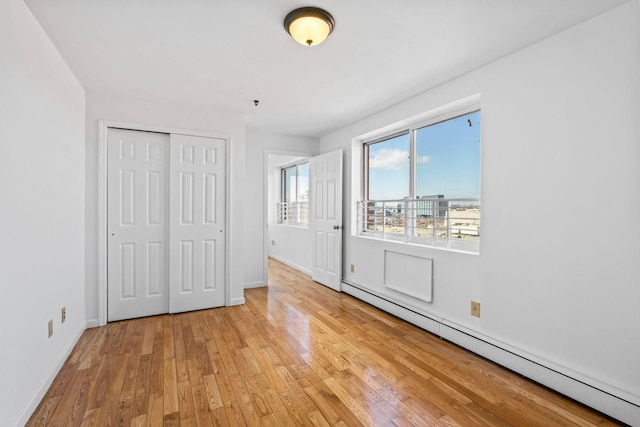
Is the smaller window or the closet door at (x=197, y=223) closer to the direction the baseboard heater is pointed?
the closet door

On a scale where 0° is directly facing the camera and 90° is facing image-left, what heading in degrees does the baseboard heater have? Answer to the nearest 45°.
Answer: approximately 45°

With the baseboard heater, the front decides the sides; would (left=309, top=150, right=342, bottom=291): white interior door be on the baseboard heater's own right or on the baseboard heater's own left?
on the baseboard heater's own right

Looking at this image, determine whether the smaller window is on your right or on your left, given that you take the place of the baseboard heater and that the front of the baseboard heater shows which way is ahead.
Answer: on your right
